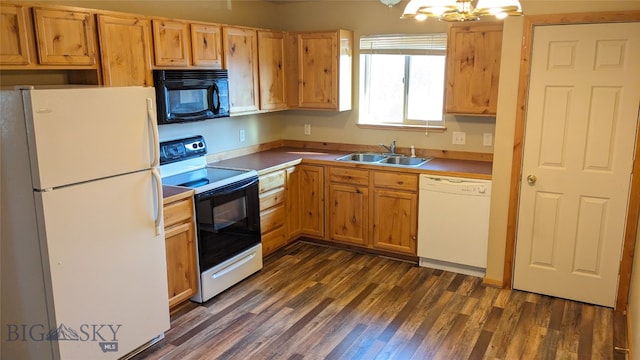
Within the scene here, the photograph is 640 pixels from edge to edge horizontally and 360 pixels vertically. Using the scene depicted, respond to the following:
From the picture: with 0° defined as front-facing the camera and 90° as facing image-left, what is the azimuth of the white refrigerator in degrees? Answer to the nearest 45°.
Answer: approximately 315°

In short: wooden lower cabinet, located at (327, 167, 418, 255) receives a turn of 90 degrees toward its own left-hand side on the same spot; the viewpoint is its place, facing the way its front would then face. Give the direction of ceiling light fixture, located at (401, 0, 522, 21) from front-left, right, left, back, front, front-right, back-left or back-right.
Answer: front-right

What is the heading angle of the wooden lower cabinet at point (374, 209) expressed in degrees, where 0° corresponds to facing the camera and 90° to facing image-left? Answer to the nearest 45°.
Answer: approximately 45°

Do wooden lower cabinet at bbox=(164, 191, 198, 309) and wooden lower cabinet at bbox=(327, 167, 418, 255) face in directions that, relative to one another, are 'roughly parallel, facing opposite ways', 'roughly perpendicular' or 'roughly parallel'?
roughly perpendicular

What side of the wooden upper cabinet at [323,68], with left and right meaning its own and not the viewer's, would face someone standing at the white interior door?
left

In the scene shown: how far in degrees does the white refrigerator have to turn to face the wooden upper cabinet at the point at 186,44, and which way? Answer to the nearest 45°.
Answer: approximately 90° to its left

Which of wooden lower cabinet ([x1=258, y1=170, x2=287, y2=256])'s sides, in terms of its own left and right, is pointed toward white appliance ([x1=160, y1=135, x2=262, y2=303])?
right

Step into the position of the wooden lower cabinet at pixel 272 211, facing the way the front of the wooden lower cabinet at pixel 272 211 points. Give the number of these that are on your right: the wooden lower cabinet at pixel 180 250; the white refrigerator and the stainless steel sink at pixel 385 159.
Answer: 2

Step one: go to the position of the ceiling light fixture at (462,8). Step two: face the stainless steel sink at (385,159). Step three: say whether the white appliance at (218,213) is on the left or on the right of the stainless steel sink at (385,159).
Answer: left

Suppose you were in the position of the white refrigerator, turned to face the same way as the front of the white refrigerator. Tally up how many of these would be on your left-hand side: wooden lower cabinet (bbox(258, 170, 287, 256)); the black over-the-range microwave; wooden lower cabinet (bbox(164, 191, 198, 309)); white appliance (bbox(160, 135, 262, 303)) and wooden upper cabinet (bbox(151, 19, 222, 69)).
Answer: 5
